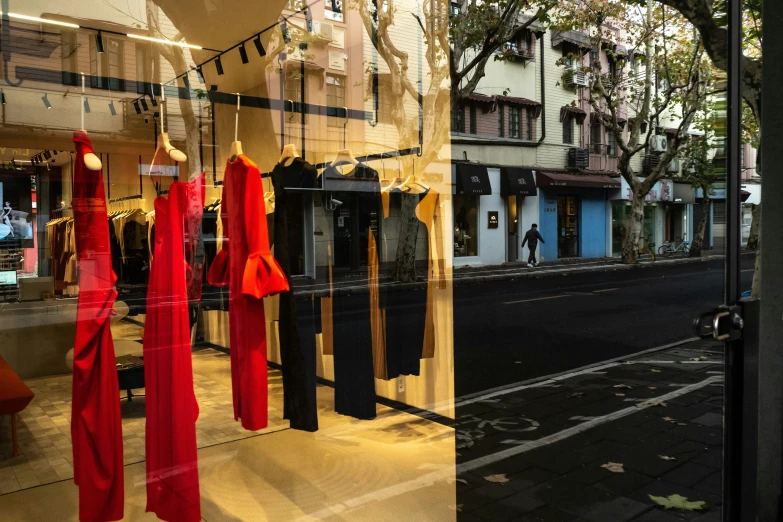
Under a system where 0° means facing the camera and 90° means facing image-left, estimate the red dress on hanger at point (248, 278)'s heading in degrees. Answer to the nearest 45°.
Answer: approximately 45°

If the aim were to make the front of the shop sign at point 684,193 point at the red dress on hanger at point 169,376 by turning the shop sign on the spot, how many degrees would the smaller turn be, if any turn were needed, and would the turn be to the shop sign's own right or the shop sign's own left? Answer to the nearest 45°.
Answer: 0° — it already faces it
